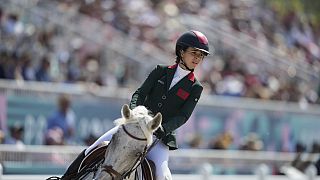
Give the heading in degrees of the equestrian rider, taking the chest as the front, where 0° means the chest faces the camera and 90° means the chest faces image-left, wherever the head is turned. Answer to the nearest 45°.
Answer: approximately 0°

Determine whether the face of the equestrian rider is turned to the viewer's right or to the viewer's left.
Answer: to the viewer's right

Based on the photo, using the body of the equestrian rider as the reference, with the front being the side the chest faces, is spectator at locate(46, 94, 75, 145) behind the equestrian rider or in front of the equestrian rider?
behind

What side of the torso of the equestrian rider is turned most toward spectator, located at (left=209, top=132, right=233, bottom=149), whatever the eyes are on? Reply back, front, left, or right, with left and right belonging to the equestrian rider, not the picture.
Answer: back

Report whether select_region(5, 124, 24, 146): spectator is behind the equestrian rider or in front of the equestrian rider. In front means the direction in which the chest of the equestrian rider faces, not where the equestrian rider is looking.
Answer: behind
